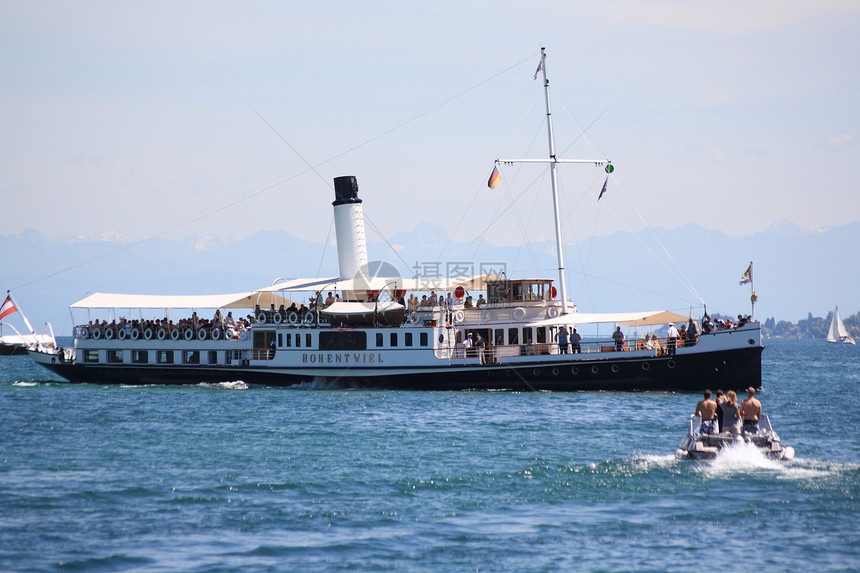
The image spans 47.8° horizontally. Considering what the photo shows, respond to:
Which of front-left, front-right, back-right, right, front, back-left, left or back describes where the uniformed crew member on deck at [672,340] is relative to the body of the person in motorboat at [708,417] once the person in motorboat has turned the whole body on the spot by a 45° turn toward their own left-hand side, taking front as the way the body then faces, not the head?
front-right

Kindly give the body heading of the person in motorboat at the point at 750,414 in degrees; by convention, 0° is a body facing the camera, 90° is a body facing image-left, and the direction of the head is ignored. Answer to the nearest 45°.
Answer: approximately 180°

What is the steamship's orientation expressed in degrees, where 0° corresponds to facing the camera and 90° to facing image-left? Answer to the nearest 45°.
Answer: approximately 270°

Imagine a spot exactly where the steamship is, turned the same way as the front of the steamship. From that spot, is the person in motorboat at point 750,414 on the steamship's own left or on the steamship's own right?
on the steamship's own right

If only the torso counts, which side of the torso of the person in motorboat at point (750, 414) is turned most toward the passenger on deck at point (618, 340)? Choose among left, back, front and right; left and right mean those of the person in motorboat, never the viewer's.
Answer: front

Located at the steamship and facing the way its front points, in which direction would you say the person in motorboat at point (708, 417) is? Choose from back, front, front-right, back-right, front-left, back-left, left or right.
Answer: right

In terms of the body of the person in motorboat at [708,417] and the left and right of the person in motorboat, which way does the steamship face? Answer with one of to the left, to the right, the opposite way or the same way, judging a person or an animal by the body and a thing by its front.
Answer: to the right

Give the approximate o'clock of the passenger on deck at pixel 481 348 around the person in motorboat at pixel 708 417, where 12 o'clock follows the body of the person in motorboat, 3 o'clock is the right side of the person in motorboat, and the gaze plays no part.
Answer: The passenger on deck is roughly at 11 o'clock from the person in motorboat.

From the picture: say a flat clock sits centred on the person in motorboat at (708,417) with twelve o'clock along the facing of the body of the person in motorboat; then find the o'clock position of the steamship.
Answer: The steamship is roughly at 11 o'clock from the person in motorboat.

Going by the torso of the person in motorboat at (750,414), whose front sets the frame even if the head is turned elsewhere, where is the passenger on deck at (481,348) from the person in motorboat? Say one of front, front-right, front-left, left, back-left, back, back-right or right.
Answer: front-left

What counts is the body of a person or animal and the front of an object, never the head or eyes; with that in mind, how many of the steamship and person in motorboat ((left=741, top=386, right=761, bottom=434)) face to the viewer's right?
1

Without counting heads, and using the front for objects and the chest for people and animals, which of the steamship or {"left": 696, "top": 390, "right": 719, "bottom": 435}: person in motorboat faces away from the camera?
the person in motorboat

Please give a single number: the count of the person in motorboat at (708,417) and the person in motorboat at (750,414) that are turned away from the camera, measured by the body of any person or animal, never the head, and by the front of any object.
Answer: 2

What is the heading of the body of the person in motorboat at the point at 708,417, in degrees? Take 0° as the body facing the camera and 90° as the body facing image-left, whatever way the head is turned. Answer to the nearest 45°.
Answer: approximately 180°
